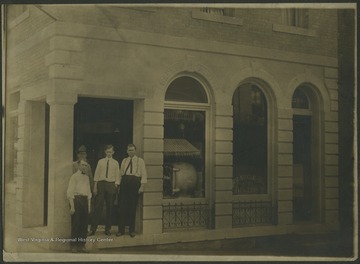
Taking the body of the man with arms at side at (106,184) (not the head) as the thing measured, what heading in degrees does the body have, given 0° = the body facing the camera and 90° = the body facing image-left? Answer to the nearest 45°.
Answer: approximately 0°

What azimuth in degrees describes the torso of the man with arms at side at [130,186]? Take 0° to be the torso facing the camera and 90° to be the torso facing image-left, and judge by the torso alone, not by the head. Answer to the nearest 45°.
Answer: approximately 45°
